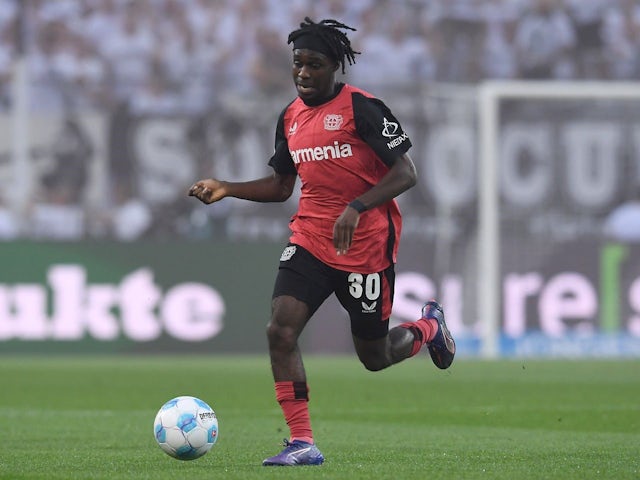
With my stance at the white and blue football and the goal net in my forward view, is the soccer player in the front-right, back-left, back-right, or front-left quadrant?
front-right

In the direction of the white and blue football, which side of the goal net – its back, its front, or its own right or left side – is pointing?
front

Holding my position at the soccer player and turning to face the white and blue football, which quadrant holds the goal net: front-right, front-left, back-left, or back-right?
back-right

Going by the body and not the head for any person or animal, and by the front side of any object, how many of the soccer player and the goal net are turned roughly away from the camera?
0

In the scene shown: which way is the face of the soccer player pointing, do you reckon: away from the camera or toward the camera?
toward the camera

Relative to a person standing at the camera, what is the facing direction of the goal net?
facing the viewer

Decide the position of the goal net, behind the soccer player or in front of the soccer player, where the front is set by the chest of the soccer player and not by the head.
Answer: behind

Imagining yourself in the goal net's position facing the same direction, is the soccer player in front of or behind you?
in front

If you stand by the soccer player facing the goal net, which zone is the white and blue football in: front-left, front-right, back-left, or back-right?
back-left
